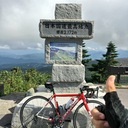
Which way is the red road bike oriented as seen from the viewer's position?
to the viewer's right

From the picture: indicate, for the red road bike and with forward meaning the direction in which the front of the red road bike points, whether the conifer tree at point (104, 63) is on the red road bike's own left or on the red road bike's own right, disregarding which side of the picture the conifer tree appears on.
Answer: on the red road bike's own left
